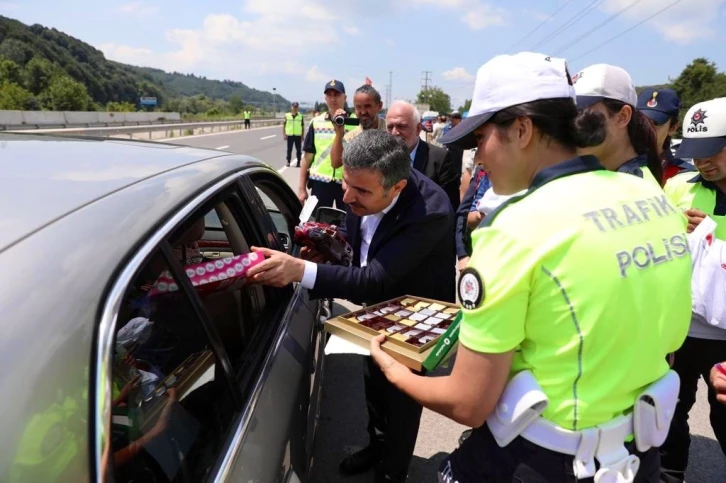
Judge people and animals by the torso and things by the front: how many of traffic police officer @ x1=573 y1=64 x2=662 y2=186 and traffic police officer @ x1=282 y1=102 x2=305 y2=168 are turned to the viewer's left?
1

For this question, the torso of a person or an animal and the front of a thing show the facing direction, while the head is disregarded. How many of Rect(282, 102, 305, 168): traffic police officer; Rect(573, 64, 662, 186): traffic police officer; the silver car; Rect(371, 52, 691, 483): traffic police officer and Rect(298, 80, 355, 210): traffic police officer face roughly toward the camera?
2

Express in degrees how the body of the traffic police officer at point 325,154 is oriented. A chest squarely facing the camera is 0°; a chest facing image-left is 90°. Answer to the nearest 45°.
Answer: approximately 0°

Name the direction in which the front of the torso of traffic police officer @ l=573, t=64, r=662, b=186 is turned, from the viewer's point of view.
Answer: to the viewer's left

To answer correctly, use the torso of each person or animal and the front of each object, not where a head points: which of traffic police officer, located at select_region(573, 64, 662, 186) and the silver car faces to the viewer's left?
the traffic police officer

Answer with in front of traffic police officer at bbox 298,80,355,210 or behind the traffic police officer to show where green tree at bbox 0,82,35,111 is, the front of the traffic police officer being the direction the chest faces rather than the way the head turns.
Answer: behind

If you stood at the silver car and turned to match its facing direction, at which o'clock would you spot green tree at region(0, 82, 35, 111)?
The green tree is roughly at 10 o'clock from the silver car.

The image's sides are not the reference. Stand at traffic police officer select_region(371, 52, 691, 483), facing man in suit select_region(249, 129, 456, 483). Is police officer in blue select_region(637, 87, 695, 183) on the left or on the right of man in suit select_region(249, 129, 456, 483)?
right

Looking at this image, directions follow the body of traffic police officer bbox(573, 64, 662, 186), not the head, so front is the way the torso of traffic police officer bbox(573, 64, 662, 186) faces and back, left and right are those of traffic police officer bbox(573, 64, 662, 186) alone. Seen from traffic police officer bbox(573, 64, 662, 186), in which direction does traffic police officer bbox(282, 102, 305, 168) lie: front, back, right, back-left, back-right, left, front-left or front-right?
front-right

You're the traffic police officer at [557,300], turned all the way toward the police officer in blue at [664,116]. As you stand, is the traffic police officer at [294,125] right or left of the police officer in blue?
left

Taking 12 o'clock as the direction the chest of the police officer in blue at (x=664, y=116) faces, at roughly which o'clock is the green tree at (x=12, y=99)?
The green tree is roughly at 2 o'clock from the police officer in blue.

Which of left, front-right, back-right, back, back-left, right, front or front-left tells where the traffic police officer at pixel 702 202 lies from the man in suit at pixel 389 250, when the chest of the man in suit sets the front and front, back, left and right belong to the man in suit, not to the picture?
back-left

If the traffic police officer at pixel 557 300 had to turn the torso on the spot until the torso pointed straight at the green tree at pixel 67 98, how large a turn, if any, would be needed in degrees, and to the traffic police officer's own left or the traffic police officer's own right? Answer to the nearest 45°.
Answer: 0° — they already face it

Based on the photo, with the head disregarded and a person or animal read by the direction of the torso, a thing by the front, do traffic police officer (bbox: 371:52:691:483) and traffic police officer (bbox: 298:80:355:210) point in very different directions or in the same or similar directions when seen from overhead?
very different directions
